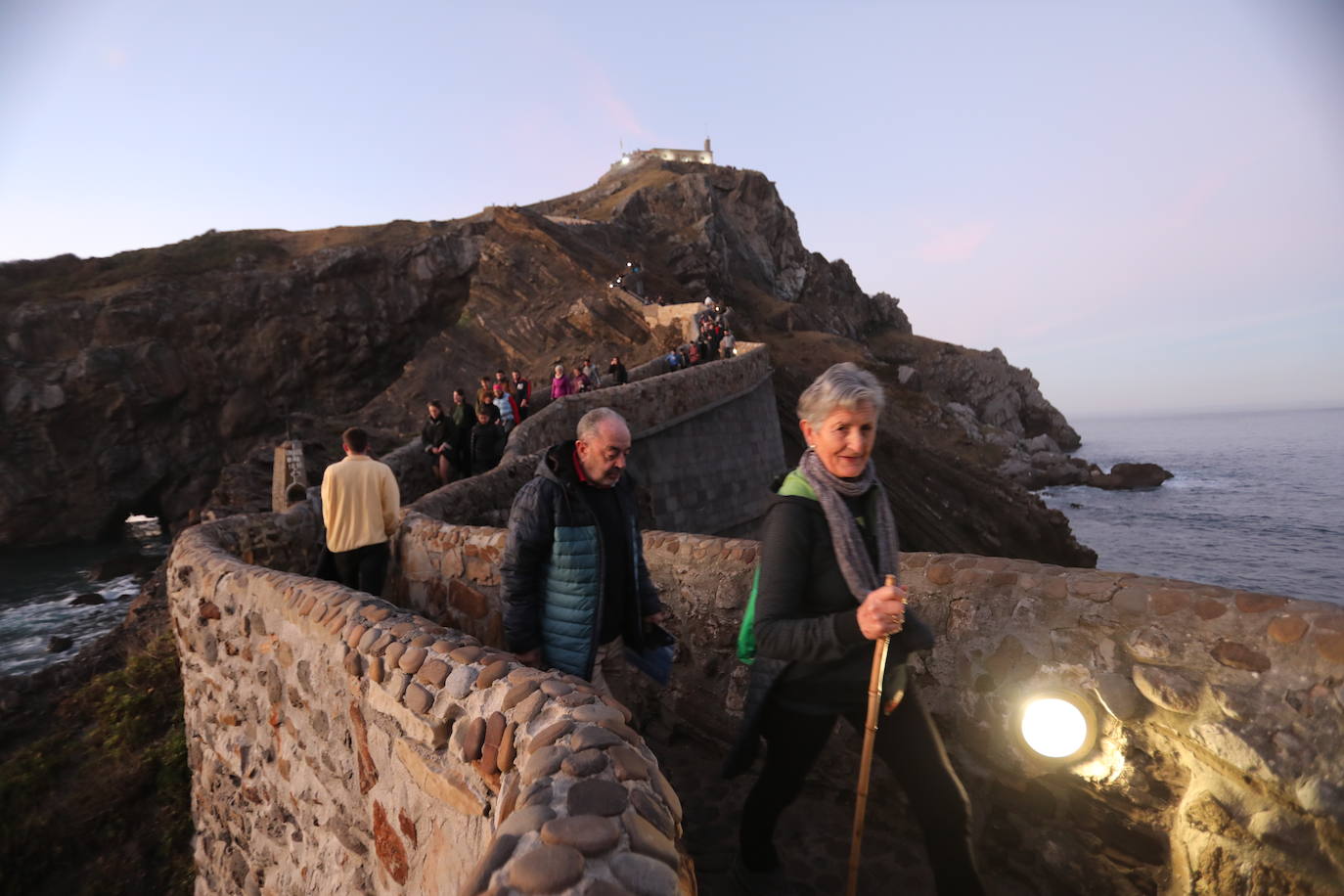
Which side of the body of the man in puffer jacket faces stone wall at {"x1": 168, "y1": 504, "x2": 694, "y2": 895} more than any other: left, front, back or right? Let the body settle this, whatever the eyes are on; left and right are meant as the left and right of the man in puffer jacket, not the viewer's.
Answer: right

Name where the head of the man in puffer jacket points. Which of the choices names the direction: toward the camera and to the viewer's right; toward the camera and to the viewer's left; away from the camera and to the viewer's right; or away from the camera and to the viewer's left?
toward the camera and to the viewer's right

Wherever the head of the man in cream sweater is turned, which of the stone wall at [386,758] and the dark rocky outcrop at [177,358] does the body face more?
the dark rocky outcrop

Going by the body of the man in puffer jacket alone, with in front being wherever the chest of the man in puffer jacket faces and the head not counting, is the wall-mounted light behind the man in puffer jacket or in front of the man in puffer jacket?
in front

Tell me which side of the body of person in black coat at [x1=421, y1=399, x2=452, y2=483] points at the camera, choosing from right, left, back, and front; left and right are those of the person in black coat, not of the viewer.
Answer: front

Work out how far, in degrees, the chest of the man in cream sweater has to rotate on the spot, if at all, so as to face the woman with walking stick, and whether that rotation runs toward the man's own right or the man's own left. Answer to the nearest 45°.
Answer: approximately 180°

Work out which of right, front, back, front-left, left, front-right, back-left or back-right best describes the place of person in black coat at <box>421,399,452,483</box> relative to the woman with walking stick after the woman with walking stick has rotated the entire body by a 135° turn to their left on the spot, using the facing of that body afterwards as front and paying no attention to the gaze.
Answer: front-left

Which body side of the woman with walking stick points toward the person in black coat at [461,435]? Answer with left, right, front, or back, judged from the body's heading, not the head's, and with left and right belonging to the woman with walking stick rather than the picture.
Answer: back

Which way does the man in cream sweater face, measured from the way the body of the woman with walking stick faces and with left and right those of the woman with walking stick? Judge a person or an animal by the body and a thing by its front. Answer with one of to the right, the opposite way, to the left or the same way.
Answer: the opposite way

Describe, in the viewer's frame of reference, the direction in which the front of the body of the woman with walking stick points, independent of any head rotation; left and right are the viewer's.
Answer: facing the viewer and to the right of the viewer

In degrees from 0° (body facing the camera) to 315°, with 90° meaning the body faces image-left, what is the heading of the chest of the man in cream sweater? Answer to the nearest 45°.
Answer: approximately 180°

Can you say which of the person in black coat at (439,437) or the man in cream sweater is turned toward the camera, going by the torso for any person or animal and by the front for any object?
the person in black coat

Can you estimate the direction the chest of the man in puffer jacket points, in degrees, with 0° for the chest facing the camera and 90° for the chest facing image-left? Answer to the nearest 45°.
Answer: approximately 315°
